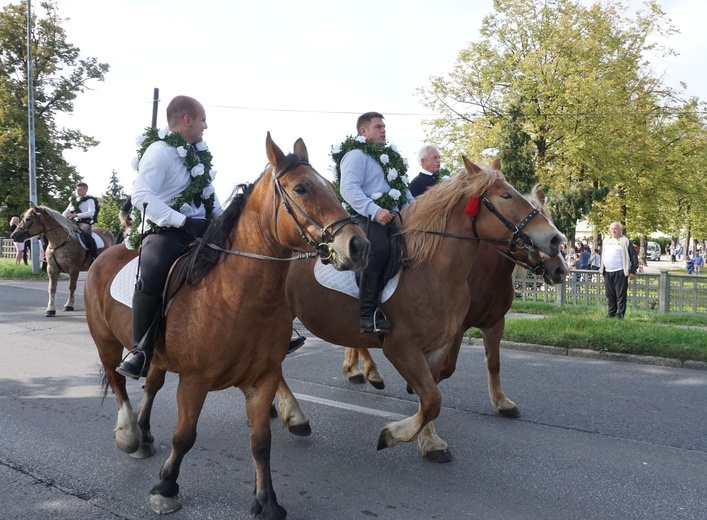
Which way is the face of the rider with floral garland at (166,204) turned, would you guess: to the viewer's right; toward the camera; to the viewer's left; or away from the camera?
to the viewer's right

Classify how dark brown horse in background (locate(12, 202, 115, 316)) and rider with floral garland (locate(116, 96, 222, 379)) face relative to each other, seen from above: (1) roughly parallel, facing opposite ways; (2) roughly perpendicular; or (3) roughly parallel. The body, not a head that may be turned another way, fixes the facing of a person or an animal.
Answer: roughly perpendicular

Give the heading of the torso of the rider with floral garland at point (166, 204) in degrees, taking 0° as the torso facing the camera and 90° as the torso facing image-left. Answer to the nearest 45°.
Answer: approximately 315°

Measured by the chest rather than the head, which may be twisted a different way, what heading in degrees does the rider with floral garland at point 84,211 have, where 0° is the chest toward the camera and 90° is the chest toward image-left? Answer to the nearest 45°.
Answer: approximately 45°

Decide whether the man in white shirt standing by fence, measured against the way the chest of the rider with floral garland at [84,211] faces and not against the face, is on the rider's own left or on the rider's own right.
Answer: on the rider's own left

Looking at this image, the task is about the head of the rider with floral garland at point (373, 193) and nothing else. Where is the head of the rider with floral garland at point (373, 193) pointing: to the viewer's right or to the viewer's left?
to the viewer's right

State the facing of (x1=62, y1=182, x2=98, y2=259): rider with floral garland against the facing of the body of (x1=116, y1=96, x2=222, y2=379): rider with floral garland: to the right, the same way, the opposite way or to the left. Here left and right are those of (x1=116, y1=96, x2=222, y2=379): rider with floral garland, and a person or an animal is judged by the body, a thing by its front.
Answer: to the right

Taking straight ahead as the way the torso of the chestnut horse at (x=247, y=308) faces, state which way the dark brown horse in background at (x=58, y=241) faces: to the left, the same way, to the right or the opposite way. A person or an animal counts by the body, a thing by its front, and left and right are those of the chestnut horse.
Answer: to the right

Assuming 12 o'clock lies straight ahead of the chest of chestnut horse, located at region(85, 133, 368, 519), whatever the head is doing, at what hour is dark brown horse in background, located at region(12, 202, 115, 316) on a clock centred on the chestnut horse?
The dark brown horse in background is roughly at 7 o'clock from the chestnut horse.
